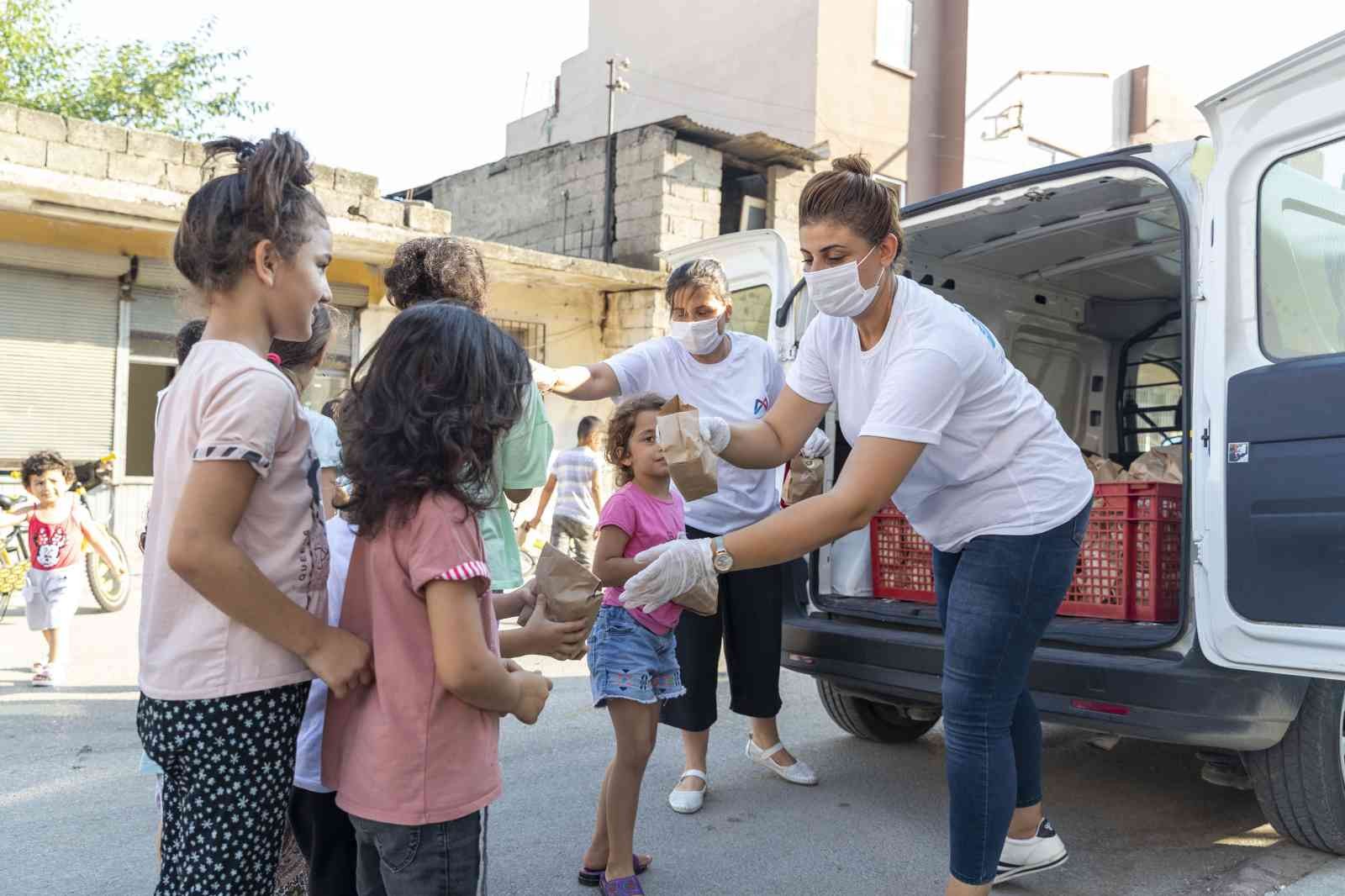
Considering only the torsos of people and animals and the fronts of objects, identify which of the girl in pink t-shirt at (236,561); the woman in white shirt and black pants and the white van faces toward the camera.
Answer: the woman in white shirt and black pants

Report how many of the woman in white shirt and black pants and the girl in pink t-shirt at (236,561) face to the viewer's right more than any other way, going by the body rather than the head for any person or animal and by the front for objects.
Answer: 1

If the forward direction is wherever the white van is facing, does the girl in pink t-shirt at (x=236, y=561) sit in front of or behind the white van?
behind

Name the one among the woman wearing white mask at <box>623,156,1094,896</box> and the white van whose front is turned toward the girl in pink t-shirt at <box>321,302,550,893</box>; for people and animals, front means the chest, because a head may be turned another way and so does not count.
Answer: the woman wearing white mask

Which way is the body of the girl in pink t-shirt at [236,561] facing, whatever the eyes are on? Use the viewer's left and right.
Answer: facing to the right of the viewer

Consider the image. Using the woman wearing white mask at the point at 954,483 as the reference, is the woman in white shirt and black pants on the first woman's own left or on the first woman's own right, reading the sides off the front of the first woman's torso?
on the first woman's own right

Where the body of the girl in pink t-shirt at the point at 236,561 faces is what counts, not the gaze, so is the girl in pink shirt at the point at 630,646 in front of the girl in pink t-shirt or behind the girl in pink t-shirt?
in front

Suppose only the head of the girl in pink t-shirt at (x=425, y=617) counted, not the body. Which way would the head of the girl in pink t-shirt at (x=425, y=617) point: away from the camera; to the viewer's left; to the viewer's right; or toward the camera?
away from the camera

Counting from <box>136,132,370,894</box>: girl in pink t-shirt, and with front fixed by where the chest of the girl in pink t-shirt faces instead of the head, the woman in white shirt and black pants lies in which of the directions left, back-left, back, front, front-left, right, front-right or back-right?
front-left

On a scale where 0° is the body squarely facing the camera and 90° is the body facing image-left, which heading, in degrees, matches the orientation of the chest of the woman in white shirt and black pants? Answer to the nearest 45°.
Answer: approximately 0°

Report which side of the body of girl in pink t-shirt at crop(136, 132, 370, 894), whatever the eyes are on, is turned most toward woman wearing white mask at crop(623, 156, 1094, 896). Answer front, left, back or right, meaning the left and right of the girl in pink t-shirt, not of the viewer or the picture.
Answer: front

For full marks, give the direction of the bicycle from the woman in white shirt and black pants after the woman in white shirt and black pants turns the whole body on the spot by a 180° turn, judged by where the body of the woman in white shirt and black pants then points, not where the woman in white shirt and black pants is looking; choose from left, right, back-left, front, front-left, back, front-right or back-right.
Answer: front-left

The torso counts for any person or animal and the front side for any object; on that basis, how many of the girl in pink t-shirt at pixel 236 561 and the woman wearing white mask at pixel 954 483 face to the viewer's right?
1

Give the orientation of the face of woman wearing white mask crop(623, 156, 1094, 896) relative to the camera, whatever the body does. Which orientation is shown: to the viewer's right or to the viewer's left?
to the viewer's left

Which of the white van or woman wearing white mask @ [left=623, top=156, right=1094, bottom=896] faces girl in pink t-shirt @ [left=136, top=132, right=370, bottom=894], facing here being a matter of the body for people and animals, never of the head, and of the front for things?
the woman wearing white mask

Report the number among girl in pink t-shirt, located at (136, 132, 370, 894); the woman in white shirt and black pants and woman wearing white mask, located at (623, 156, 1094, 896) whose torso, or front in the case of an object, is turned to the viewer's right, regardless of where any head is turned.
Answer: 1
